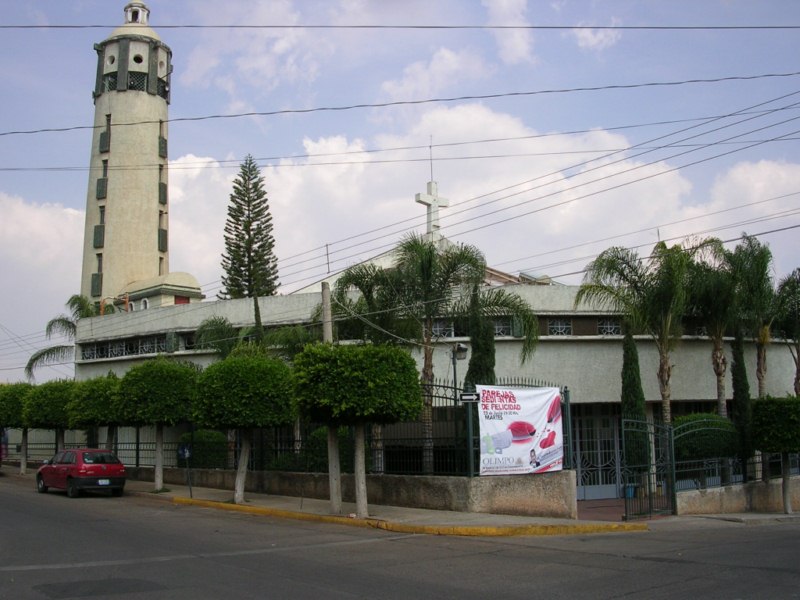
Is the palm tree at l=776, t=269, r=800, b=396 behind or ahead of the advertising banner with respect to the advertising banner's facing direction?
behind

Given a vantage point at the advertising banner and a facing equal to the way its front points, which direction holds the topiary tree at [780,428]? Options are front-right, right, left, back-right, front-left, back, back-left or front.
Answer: back-left

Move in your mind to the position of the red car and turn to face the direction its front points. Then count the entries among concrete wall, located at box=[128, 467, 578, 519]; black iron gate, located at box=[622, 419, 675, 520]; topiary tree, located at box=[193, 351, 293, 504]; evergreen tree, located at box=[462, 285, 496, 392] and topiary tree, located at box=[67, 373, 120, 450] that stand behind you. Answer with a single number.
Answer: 4

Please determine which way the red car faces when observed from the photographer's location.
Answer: facing away from the viewer and to the left of the viewer

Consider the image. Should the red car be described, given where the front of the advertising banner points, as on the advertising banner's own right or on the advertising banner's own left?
on the advertising banner's own right

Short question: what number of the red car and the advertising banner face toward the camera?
1

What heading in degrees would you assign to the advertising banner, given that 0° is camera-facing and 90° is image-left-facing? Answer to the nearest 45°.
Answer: approximately 0°

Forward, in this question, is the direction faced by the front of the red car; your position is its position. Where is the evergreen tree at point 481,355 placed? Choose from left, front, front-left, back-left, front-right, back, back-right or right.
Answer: back

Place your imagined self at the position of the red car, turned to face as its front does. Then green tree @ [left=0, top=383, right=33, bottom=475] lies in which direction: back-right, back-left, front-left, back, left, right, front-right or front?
front-right

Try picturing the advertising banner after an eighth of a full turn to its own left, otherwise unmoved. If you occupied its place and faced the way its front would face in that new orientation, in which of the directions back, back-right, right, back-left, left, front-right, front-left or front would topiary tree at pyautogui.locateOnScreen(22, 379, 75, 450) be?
back

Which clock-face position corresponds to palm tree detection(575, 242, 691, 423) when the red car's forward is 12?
The palm tree is roughly at 5 o'clock from the red car.

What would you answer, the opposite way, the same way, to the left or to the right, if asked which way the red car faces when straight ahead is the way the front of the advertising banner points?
to the right

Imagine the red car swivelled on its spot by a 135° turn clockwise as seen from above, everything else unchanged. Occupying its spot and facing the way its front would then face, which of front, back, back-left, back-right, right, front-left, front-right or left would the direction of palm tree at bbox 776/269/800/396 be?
front

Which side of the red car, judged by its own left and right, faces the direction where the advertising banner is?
back
